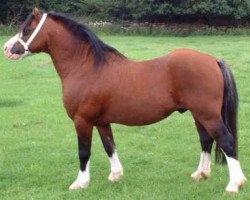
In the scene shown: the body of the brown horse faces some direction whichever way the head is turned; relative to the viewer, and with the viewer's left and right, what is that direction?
facing to the left of the viewer
